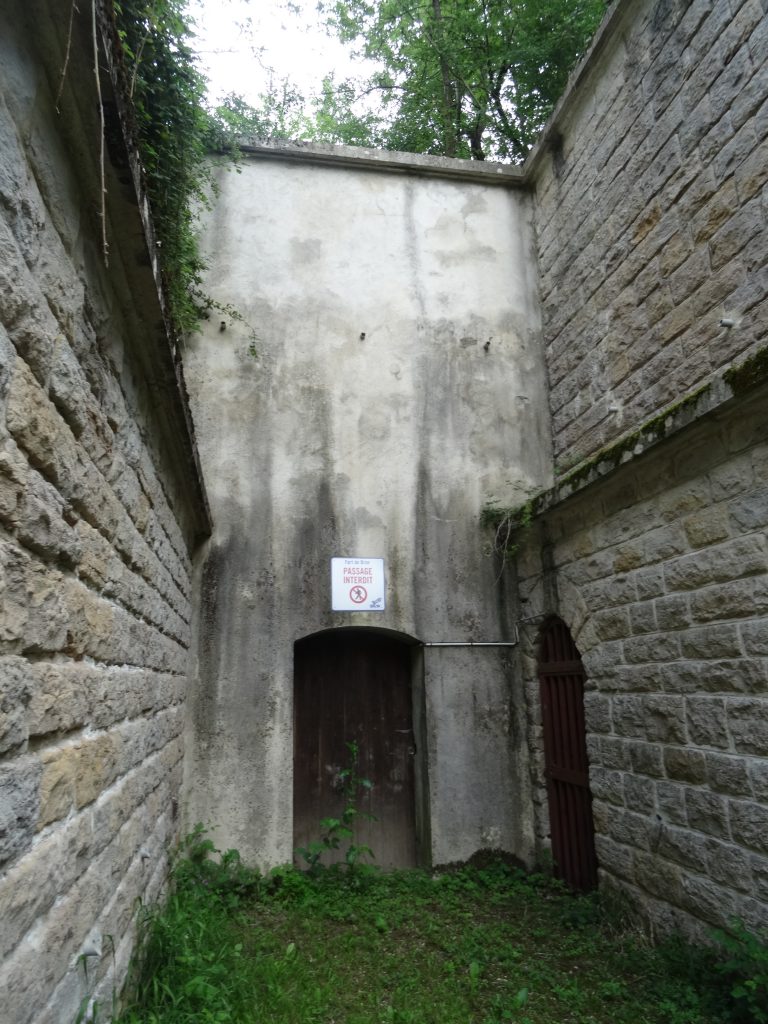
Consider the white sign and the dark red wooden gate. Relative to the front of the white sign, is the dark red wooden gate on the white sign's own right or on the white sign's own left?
on the white sign's own left

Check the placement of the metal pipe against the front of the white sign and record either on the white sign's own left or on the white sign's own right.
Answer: on the white sign's own left

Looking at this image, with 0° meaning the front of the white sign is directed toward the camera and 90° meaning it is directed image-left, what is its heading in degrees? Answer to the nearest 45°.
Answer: approximately 0°
